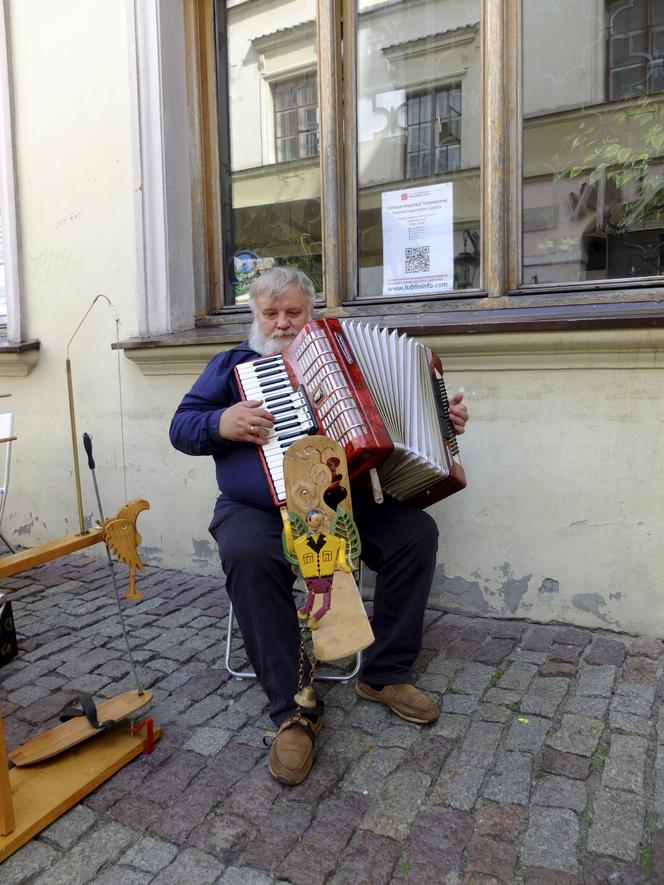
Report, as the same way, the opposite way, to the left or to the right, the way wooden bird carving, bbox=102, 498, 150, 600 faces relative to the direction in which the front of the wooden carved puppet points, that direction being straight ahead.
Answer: to the left

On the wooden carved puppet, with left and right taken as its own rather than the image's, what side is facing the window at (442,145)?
back

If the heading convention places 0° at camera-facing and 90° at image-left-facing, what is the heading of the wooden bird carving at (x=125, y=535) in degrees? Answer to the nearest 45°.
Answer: approximately 270°

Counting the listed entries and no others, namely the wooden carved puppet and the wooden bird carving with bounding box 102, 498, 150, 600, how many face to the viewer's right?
1

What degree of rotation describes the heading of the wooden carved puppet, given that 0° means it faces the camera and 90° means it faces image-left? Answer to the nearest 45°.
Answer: approximately 0°
